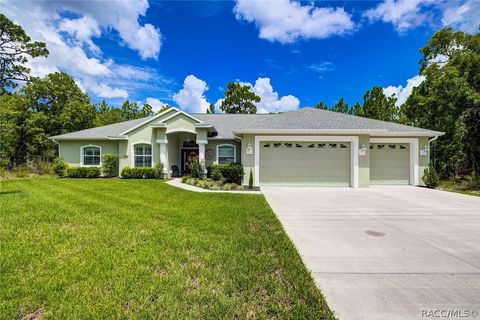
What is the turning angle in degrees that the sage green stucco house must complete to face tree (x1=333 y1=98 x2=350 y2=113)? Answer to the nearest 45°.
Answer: approximately 135° to its left

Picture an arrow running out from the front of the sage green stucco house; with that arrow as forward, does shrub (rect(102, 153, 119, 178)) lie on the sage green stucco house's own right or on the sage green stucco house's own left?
on the sage green stucco house's own right

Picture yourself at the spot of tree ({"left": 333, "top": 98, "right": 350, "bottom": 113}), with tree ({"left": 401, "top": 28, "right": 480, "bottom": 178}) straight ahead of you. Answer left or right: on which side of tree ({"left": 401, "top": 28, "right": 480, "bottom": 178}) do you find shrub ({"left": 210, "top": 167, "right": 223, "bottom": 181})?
right

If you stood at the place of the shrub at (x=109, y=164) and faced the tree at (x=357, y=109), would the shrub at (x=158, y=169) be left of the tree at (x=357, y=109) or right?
right

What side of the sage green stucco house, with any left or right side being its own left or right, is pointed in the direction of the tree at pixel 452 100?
left

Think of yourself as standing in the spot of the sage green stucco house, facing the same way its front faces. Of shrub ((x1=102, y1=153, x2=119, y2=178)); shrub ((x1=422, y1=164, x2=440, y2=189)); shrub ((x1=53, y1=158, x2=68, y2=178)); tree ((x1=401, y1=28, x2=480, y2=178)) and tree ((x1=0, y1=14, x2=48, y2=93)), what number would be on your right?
3

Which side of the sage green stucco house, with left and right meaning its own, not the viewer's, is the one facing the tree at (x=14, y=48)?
right

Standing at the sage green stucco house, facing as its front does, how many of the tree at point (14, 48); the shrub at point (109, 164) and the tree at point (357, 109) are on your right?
2

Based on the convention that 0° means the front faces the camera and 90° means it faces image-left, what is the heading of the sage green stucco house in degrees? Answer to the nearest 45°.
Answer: approximately 0°

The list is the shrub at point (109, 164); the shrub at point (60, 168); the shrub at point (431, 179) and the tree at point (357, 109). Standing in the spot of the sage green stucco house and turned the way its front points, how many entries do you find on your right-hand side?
2

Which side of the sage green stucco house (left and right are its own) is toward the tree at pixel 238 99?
back

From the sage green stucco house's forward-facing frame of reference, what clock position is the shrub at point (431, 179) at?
The shrub is roughly at 9 o'clock from the sage green stucco house.
